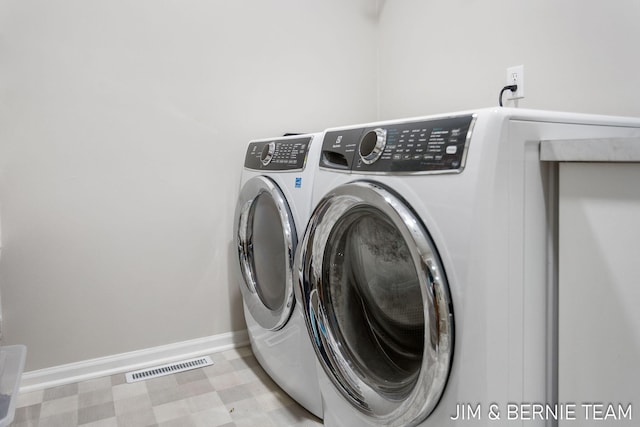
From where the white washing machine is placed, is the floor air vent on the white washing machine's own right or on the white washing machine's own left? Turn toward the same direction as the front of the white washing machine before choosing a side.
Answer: on the white washing machine's own right

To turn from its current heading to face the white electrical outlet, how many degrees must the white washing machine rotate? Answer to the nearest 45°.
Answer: approximately 135° to its right

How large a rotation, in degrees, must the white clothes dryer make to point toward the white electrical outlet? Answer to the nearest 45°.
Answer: approximately 135° to its left

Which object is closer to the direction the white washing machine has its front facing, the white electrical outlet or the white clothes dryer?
the white clothes dryer

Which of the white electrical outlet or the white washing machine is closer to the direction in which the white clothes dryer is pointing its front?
the white washing machine

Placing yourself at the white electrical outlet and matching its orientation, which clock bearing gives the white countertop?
The white countertop is roughly at 10 o'clock from the white electrical outlet.

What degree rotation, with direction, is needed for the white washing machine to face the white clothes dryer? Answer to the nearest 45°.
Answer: approximately 90° to its right

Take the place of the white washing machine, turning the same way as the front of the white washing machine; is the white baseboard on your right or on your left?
on your right

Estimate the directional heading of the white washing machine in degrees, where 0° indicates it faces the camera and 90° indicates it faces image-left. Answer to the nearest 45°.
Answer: approximately 45°

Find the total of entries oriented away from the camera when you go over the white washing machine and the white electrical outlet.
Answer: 0

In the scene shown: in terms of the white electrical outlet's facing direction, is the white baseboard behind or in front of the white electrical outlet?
in front

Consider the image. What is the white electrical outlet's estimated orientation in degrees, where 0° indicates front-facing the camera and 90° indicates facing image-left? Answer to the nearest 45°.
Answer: approximately 45°

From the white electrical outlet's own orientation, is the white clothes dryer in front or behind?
in front
